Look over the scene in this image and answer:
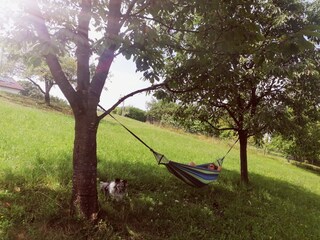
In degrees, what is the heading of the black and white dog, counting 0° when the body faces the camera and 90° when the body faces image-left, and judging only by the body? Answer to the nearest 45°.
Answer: approximately 315°

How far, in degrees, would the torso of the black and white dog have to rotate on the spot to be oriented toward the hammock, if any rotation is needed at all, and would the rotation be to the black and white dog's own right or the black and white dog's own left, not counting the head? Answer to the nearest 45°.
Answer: approximately 45° to the black and white dog's own left
